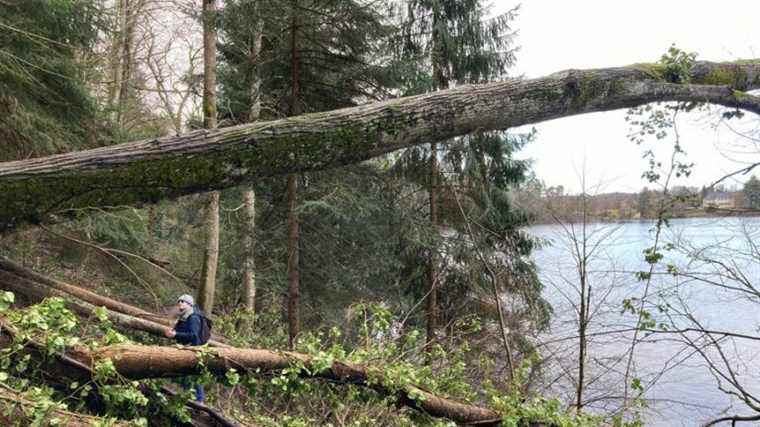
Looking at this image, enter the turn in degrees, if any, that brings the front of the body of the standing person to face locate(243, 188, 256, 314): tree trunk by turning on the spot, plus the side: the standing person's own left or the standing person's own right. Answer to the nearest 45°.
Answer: approximately 90° to the standing person's own right

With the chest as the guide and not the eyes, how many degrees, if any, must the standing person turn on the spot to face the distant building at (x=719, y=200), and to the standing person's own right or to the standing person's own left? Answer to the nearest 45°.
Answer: approximately 180°

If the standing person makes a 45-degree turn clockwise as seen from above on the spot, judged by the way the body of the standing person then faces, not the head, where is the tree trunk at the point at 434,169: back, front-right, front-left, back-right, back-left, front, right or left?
right

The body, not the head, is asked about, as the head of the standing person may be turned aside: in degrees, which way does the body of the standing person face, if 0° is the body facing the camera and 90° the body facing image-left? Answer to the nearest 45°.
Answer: approximately 90°

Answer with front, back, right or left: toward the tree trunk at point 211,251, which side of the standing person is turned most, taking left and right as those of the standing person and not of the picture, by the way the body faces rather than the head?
right
